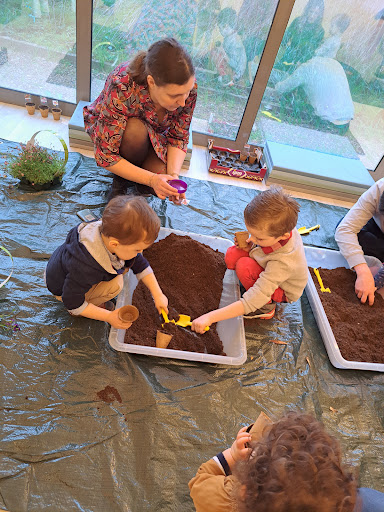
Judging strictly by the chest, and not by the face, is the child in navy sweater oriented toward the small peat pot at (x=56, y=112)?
no

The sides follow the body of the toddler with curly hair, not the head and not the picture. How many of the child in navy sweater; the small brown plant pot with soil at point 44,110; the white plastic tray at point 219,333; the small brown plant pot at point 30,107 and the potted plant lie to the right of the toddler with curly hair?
0

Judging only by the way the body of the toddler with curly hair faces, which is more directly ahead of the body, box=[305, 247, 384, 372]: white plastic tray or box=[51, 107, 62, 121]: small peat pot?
the white plastic tray

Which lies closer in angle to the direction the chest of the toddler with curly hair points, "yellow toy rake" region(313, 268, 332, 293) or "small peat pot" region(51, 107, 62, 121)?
the yellow toy rake

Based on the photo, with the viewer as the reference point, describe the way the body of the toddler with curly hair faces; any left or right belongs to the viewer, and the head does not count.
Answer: facing away from the viewer

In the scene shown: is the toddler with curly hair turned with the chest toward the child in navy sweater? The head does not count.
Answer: no

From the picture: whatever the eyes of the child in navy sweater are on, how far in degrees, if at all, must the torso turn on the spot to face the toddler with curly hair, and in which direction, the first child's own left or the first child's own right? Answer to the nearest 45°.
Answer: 0° — they already face them

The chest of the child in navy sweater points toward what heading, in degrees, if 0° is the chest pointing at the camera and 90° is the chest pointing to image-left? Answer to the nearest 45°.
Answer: approximately 315°

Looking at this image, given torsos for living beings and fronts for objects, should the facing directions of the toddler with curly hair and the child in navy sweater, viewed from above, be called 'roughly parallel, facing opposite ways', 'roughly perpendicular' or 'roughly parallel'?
roughly perpendicular

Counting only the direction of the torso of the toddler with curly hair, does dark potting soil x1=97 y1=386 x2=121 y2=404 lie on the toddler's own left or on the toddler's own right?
on the toddler's own left

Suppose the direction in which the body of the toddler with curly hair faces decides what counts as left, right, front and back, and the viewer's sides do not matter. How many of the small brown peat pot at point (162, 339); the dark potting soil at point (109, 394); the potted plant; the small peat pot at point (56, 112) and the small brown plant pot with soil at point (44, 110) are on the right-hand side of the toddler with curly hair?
0

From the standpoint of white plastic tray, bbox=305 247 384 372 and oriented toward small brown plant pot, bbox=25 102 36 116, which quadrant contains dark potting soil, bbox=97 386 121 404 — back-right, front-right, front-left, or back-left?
front-left

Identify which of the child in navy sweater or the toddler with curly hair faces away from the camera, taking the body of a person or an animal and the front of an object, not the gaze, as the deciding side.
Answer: the toddler with curly hair

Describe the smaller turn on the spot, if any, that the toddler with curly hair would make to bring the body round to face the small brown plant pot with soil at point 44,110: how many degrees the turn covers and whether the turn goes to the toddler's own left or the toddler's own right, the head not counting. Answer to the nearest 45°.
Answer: approximately 90° to the toddler's own left

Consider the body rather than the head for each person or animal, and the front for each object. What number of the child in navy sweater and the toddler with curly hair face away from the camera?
1

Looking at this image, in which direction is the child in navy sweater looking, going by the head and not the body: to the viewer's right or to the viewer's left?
to the viewer's right
